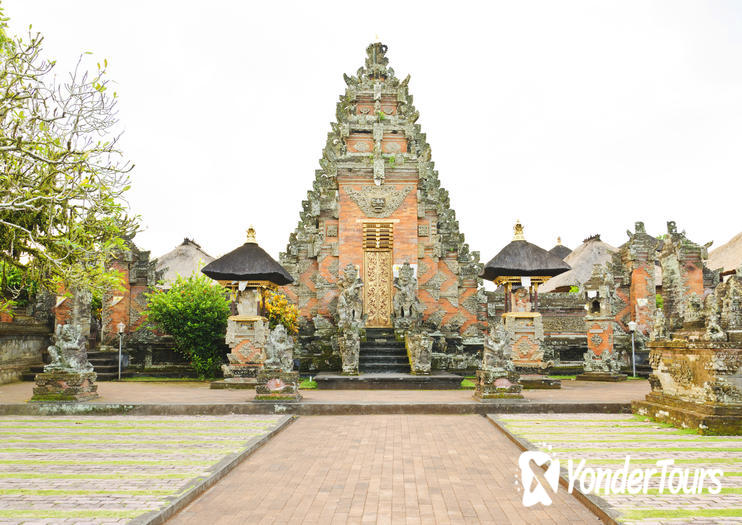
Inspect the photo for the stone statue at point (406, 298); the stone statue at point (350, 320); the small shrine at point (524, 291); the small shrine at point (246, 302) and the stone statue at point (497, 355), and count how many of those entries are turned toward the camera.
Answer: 5

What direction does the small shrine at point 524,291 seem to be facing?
toward the camera

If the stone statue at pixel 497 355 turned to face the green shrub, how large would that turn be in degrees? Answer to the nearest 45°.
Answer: approximately 135° to its right

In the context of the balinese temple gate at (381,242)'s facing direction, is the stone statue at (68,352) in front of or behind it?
in front

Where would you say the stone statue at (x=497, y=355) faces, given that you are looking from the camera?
facing the viewer

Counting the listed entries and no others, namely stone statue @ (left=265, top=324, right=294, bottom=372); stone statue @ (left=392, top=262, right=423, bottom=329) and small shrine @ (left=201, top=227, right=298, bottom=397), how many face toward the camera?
3

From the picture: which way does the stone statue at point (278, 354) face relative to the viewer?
toward the camera

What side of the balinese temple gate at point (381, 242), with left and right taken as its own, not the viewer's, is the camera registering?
front

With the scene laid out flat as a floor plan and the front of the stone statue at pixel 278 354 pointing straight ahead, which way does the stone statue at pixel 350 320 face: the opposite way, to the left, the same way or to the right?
the same way

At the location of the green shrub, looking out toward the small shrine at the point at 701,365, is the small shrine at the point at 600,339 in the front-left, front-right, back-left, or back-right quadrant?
front-left
